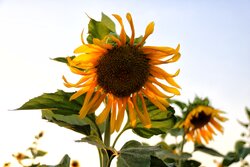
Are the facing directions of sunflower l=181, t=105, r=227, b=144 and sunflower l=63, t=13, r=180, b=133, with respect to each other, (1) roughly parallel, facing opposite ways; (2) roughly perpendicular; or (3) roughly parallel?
roughly parallel

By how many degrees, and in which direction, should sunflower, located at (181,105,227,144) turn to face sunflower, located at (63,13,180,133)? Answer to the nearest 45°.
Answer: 0° — it already faces it

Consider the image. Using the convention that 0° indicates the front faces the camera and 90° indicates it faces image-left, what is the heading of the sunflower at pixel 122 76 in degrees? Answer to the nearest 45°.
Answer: approximately 0°

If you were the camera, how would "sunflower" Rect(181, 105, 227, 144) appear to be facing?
facing the viewer

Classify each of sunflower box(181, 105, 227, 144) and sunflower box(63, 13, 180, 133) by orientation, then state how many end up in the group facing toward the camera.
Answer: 2
